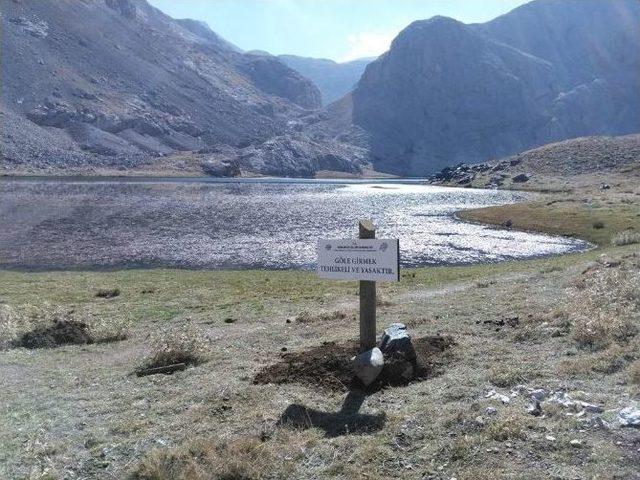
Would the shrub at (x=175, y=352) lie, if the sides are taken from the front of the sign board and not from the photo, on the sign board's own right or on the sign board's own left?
on the sign board's own right

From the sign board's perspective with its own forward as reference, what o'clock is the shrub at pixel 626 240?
The shrub is roughly at 7 o'clock from the sign board.

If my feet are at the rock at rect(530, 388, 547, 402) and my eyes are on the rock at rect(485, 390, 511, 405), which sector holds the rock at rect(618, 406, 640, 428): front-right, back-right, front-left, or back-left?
back-left

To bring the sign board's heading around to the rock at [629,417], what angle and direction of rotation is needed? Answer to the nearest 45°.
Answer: approximately 45° to its left

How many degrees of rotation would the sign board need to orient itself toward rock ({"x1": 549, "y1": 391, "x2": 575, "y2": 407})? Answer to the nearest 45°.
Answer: approximately 45° to its left

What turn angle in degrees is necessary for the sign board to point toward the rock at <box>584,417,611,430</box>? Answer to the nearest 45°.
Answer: approximately 45° to its left

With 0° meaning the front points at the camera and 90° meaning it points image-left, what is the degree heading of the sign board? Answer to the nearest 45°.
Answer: approximately 0°

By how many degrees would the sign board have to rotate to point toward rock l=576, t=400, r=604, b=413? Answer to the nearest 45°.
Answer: approximately 45° to its left

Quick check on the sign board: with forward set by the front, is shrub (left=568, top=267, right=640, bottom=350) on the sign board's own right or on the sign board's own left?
on the sign board's own left
